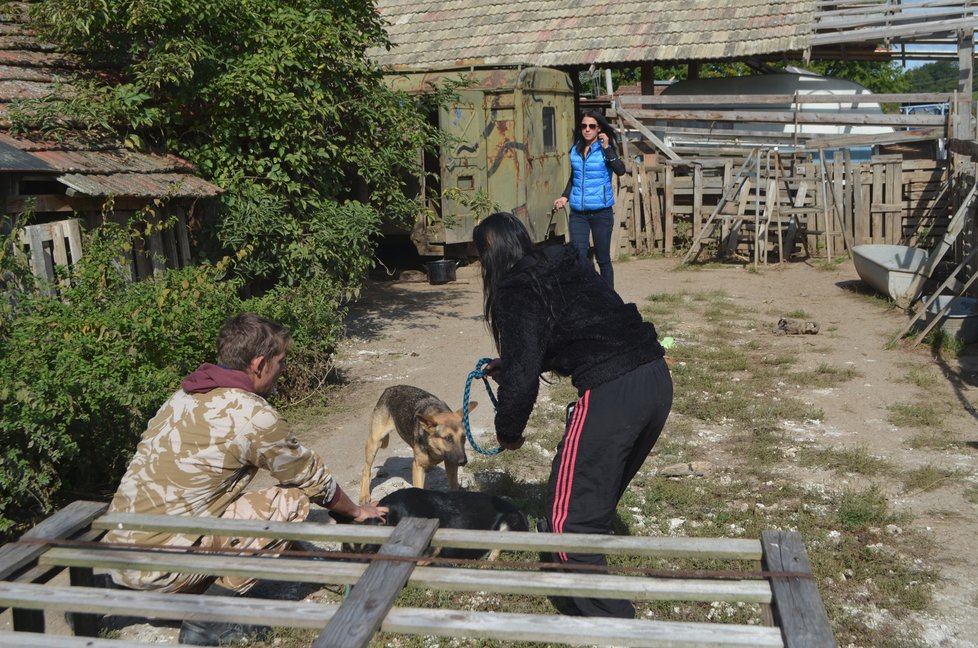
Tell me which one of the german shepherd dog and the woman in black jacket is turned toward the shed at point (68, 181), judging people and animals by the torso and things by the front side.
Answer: the woman in black jacket

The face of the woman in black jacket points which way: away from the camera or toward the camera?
away from the camera

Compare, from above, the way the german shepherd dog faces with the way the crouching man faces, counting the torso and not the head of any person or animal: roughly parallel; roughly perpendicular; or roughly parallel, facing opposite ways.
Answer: roughly perpendicular

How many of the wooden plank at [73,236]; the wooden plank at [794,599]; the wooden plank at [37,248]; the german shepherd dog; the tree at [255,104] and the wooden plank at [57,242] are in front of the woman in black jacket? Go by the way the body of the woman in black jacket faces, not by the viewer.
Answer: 5

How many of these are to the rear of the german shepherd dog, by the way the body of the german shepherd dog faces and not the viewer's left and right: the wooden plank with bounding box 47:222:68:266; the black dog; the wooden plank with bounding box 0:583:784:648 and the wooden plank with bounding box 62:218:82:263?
2

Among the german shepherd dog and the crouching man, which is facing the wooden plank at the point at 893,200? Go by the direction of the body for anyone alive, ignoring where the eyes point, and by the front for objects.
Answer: the crouching man

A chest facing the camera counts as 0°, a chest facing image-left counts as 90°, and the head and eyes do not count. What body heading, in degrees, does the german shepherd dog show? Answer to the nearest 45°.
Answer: approximately 315°

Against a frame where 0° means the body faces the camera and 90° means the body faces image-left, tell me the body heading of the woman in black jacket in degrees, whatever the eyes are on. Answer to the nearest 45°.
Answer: approximately 135°

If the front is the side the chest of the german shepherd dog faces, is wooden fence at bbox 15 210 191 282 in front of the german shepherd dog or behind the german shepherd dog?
behind

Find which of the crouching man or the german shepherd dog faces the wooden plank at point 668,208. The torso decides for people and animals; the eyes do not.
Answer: the crouching man

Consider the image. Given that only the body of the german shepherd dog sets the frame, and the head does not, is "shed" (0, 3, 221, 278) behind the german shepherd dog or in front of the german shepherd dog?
behind

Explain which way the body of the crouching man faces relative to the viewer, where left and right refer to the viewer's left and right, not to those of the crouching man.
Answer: facing away from the viewer and to the right of the viewer

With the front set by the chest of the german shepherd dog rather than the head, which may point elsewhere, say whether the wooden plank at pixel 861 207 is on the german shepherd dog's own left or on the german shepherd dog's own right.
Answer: on the german shepherd dog's own left
